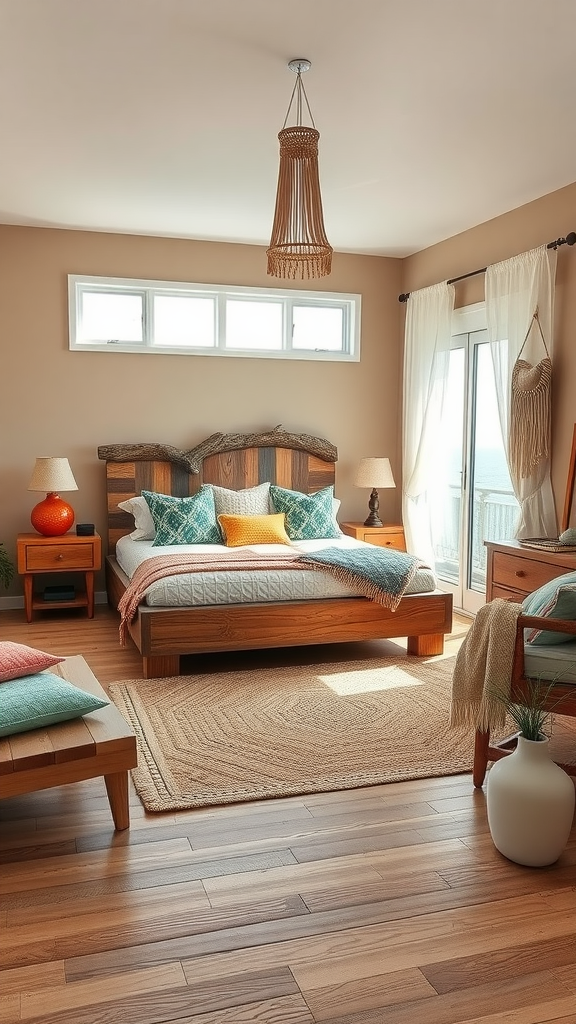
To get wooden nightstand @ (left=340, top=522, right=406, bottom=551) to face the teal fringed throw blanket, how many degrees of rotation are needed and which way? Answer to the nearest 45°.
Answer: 0° — it already faces it

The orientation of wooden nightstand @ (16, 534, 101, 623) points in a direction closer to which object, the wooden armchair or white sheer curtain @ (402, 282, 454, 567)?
the wooden armchair

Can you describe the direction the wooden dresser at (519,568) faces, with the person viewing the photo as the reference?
facing the viewer and to the left of the viewer

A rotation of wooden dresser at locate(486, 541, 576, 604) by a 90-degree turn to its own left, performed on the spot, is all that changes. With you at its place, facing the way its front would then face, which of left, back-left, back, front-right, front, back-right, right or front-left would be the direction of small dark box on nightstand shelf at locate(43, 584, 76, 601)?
back-right

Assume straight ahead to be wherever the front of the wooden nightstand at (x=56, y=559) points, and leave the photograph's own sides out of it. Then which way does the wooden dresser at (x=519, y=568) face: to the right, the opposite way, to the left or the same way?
to the right

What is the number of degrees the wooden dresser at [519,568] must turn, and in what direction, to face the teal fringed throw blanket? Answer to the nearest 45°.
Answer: approximately 45° to its right

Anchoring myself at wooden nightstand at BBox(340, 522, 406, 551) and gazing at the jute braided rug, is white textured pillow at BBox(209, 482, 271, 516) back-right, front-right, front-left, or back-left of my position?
front-right

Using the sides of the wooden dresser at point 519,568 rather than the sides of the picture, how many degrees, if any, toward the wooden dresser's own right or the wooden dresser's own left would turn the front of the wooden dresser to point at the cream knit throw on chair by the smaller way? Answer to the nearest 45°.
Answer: approximately 45° to the wooden dresser's own left

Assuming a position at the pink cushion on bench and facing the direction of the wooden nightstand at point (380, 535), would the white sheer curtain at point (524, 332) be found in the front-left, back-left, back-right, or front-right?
front-right

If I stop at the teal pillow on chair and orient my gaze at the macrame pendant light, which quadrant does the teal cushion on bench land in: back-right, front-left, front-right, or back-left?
front-left

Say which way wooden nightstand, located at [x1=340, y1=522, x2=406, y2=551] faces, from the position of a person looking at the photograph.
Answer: facing the viewer

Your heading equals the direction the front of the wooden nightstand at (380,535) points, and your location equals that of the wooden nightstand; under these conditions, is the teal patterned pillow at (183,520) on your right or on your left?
on your right

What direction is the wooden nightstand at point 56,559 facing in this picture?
toward the camera

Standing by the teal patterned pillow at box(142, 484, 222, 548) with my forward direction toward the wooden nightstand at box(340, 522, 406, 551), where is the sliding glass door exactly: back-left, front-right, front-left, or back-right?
front-right

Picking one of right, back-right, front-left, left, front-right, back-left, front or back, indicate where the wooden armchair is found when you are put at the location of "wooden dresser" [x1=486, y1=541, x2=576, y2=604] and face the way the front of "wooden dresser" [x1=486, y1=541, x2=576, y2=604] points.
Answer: front-left

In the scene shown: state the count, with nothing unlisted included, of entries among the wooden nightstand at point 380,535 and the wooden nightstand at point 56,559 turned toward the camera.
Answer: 2

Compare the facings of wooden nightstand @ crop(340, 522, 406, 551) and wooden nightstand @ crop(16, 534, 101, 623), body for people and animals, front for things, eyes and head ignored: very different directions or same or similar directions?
same or similar directions
